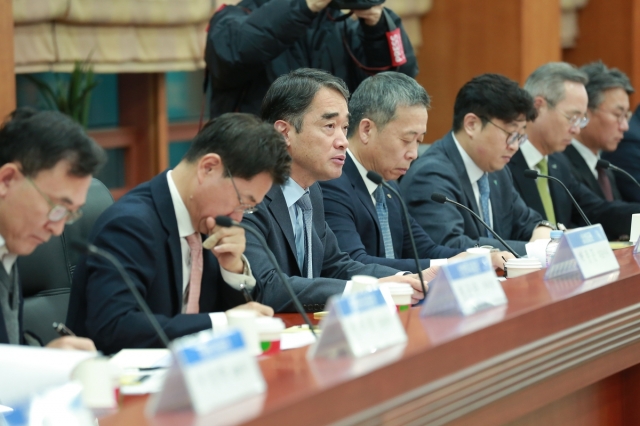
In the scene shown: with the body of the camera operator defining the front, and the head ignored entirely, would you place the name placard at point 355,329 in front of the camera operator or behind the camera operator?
in front

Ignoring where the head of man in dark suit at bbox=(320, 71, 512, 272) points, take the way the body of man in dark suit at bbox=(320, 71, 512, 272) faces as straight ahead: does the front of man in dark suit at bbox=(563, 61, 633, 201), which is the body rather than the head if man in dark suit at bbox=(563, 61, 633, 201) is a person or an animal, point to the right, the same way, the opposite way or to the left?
the same way

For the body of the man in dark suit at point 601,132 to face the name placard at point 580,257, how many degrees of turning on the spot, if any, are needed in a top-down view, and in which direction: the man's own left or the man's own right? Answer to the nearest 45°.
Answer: approximately 45° to the man's own right

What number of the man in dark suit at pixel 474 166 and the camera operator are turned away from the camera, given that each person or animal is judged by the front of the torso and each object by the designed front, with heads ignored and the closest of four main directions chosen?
0

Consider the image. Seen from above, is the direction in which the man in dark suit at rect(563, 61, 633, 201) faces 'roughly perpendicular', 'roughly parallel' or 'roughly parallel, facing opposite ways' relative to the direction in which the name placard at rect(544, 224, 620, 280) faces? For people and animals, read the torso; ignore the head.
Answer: roughly parallel

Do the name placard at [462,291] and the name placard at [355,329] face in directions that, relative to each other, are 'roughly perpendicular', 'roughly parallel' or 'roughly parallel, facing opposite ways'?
roughly parallel

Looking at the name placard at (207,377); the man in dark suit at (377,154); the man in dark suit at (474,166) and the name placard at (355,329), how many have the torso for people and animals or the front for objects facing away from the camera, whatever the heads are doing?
0

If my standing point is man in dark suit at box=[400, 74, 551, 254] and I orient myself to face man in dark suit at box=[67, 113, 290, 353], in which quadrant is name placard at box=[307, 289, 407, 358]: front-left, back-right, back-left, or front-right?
front-left

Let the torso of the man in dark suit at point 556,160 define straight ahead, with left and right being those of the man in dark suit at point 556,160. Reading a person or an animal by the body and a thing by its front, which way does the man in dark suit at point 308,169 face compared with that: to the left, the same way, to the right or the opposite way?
the same way
